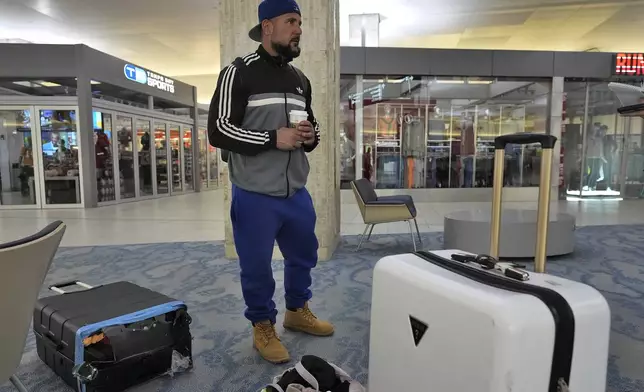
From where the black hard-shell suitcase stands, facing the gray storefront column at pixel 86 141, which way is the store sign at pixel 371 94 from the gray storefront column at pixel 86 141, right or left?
right

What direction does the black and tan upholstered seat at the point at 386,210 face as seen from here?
to the viewer's right

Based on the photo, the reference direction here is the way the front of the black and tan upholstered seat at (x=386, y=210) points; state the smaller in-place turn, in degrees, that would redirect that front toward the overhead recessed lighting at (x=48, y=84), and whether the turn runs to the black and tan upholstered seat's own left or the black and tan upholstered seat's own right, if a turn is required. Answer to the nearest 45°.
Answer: approximately 135° to the black and tan upholstered seat's own left

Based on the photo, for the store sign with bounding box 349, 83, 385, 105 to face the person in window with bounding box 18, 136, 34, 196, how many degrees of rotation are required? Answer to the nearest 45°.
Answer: approximately 45° to its right

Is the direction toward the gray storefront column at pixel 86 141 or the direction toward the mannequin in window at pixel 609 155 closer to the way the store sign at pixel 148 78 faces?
the mannequin in window

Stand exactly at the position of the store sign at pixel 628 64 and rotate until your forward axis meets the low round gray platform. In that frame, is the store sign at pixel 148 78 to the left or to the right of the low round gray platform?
right

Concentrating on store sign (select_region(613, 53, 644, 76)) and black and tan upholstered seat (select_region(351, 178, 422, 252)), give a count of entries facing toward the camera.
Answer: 1

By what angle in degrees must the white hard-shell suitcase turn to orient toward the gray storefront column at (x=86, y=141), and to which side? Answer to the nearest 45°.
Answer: approximately 90° to its right

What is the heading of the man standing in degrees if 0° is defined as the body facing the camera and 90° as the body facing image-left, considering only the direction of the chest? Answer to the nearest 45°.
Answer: approximately 315°

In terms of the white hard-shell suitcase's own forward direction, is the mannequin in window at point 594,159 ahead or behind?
behind
